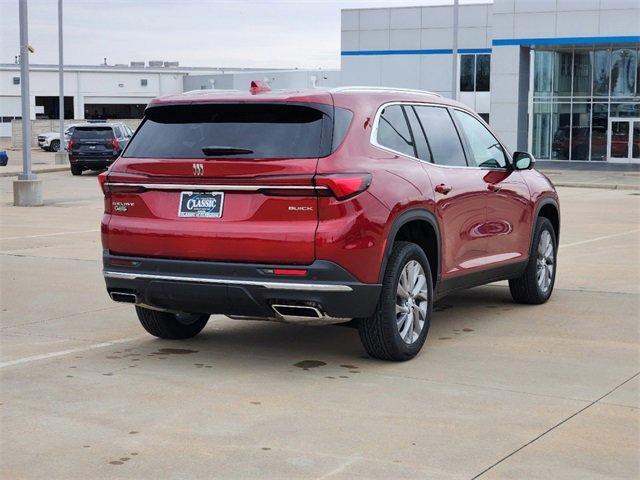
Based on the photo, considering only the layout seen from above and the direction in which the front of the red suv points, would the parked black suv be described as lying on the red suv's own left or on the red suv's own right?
on the red suv's own left

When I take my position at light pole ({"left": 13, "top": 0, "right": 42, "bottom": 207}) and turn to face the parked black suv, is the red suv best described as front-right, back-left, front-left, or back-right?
back-right

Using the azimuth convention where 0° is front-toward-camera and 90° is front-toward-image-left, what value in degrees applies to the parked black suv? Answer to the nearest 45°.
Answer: approximately 225°

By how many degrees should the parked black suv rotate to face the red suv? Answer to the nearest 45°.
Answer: approximately 135° to its right

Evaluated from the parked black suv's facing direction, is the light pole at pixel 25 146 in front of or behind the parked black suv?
behind

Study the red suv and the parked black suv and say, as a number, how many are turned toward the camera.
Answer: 0

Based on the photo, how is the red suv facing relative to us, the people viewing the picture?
facing away from the viewer and to the right of the viewer

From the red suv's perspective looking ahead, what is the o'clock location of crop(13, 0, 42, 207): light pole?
The light pole is roughly at 10 o'clock from the red suv.
